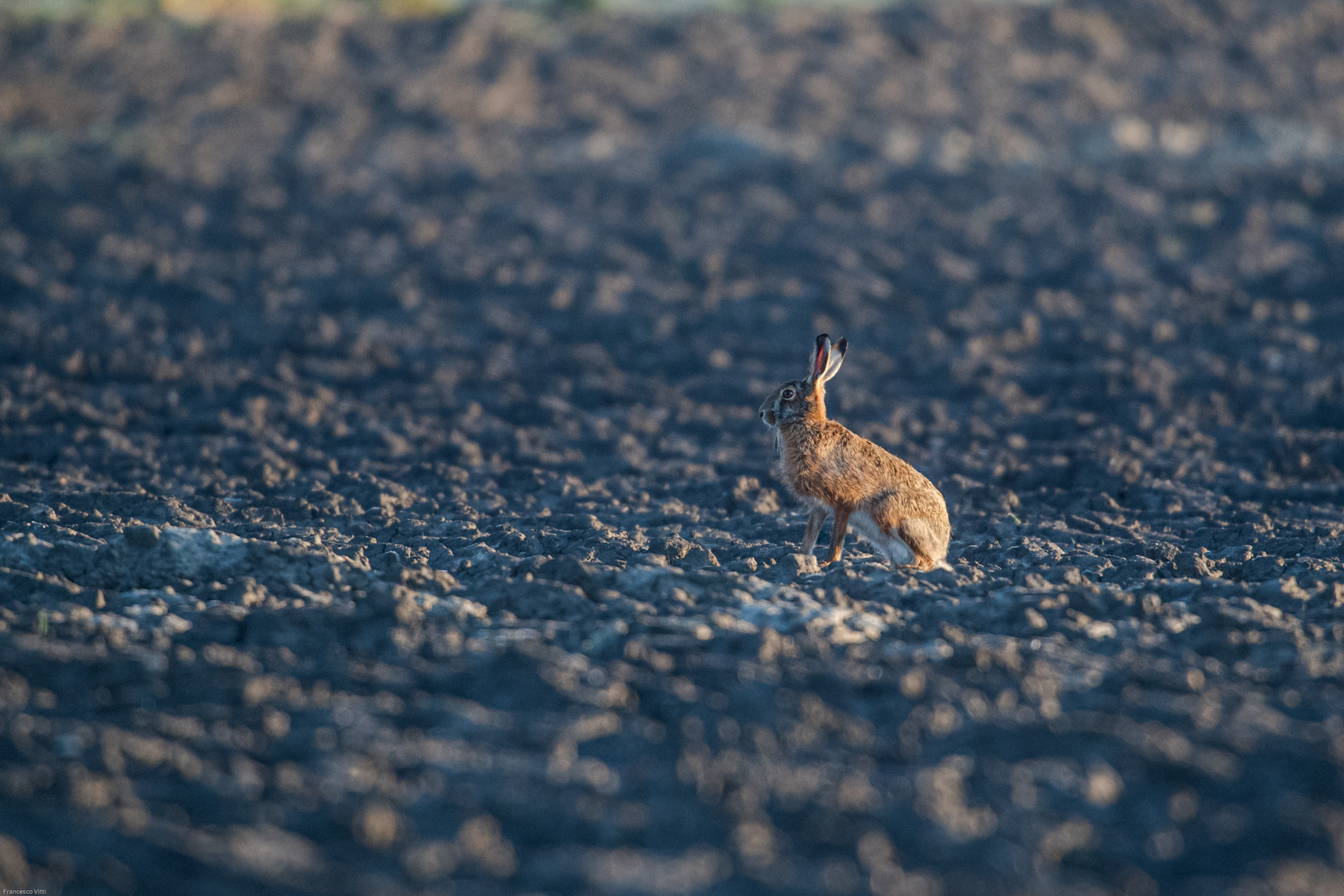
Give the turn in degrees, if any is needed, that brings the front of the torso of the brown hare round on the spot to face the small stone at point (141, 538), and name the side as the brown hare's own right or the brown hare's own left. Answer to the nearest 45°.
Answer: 0° — it already faces it

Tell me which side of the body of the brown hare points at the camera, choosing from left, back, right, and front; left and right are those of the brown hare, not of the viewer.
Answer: left
